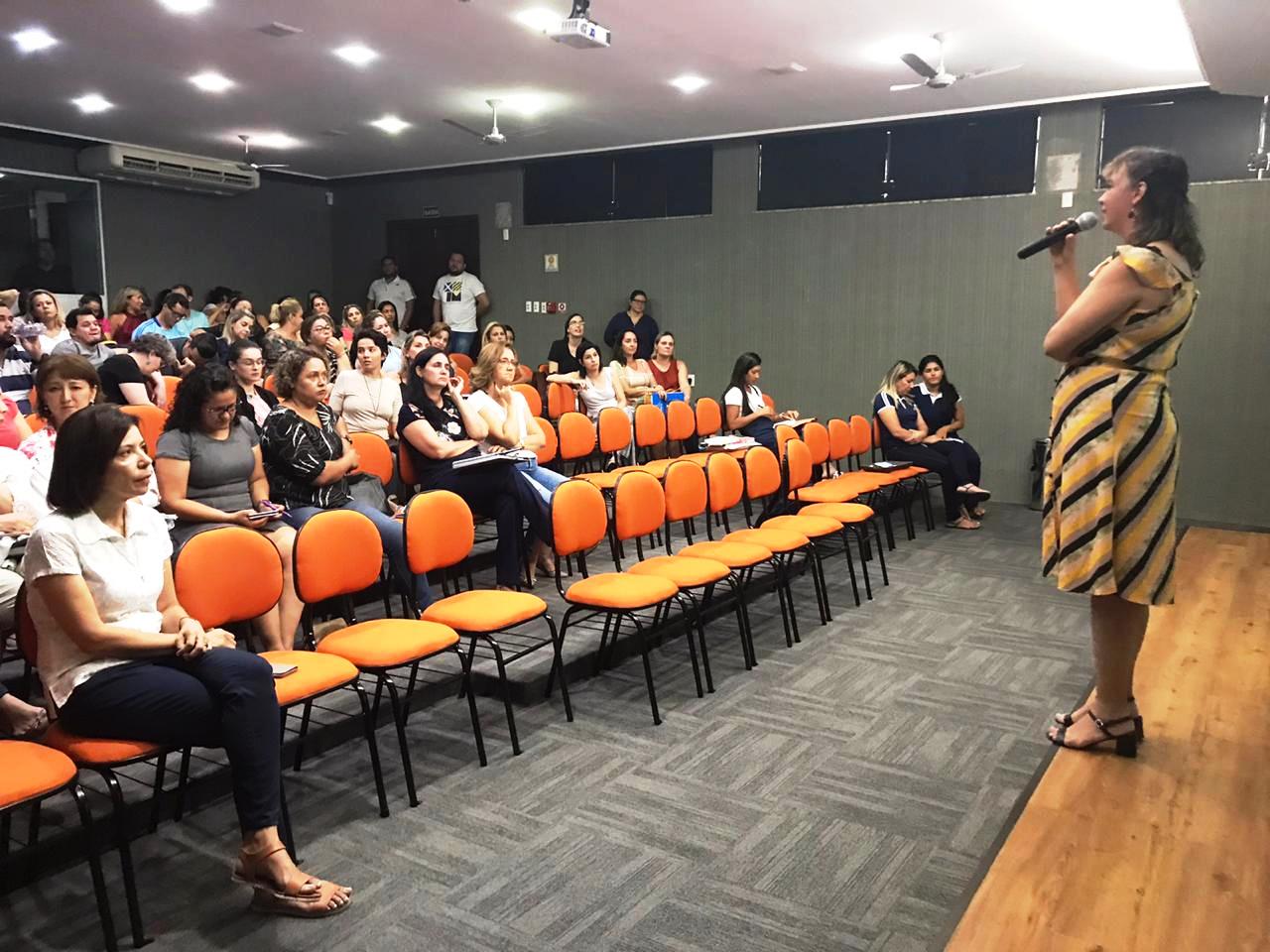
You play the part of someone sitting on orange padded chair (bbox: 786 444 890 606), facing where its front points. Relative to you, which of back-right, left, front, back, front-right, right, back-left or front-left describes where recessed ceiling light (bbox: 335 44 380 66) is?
back-right

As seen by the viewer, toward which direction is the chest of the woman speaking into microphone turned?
to the viewer's left

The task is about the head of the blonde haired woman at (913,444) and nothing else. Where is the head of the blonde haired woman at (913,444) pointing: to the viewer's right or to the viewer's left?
to the viewer's right

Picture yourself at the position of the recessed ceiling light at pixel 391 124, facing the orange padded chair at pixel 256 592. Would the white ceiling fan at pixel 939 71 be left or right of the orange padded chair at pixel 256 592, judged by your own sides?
left

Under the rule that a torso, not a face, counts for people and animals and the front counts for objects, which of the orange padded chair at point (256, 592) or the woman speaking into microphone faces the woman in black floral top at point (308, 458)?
the woman speaking into microphone

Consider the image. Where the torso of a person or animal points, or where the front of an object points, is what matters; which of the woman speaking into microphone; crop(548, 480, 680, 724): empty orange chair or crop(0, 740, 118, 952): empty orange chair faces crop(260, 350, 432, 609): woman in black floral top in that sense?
the woman speaking into microphone

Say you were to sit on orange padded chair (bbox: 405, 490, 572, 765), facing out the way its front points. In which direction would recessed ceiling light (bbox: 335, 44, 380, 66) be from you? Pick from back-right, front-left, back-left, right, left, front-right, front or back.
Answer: back-left

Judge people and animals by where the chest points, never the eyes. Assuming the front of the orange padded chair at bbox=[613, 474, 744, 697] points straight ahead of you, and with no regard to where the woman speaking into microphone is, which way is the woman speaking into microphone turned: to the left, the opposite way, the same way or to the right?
the opposite way

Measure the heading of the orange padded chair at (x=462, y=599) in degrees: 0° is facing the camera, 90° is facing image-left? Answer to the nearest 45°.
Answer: approximately 315°

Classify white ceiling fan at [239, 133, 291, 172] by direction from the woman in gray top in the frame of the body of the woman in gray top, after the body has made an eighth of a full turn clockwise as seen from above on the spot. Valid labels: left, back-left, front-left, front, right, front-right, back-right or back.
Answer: back

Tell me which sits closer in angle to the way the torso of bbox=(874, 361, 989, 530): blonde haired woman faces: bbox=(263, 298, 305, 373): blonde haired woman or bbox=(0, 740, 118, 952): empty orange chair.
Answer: the empty orange chair
